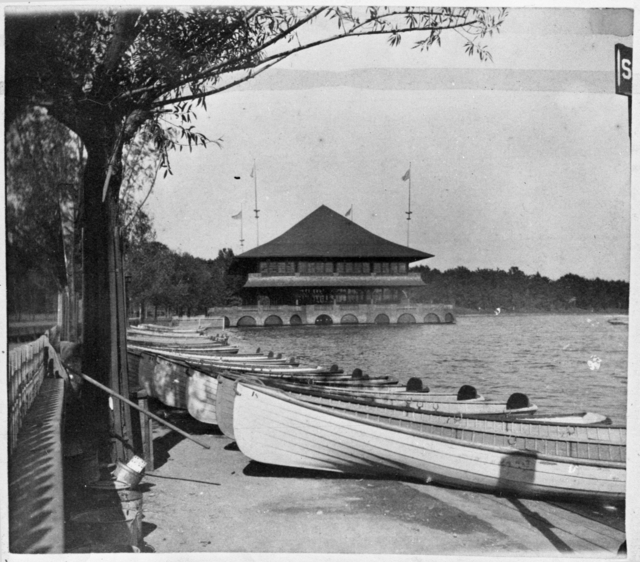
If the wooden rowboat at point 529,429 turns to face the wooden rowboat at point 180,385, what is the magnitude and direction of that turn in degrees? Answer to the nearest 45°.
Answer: approximately 45° to its right

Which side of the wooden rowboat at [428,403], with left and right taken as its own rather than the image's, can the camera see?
left

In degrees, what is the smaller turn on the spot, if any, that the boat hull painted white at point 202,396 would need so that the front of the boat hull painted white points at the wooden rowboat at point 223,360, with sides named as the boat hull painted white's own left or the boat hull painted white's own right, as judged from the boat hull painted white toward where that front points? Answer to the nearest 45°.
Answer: approximately 90° to the boat hull painted white's own right

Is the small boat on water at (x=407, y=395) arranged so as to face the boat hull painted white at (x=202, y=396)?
yes

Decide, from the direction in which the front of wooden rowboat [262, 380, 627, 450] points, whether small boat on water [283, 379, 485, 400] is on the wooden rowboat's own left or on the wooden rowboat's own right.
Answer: on the wooden rowboat's own right

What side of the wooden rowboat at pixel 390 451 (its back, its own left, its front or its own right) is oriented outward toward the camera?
left

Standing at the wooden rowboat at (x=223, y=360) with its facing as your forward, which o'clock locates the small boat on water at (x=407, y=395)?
The small boat on water is roughly at 8 o'clock from the wooden rowboat.

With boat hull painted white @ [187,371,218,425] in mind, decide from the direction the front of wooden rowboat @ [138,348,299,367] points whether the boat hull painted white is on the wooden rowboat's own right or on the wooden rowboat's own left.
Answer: on the wooden rowboat's own left

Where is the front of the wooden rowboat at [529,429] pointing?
to the viewer's left

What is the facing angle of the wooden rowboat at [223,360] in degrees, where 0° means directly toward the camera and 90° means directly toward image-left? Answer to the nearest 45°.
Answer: approximately 90°
